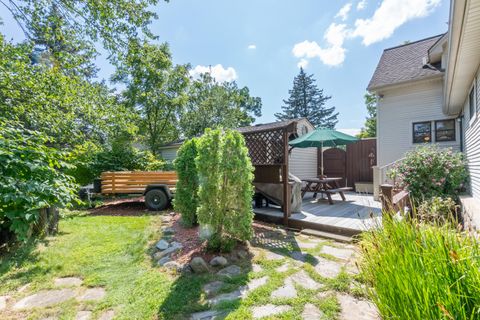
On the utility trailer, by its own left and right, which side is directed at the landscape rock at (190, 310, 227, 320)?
left

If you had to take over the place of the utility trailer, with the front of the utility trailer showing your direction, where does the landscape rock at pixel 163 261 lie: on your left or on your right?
on your left

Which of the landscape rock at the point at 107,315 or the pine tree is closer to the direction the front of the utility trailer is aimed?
the landscape rock

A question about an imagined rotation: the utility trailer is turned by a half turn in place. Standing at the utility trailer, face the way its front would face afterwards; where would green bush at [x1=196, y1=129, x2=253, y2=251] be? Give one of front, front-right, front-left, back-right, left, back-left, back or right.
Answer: right

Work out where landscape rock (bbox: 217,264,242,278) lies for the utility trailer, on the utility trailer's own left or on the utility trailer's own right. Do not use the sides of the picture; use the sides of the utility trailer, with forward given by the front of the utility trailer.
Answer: on the utility trailer's own left

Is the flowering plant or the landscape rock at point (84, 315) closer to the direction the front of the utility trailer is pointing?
the landscape rock

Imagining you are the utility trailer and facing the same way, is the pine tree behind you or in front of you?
behind

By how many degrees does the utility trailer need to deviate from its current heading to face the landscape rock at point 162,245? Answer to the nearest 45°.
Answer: approximately 90° to its left

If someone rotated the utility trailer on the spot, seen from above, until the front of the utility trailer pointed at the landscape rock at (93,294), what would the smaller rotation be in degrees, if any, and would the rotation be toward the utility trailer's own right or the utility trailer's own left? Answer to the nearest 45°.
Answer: approximately 90° to the utility trailer's own left

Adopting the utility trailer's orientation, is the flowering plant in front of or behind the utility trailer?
behind

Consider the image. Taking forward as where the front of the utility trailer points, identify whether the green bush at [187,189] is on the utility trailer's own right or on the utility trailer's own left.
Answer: on the utility trailer's own left

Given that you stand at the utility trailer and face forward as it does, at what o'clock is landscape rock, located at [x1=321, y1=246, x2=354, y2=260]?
The landscape rock is roughly at 8 o'clock from the utility trailer.

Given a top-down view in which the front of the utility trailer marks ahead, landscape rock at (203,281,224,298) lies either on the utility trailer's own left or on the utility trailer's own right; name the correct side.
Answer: on the utility trailer's own left

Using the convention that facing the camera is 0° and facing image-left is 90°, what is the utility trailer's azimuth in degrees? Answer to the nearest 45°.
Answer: approximately 90°

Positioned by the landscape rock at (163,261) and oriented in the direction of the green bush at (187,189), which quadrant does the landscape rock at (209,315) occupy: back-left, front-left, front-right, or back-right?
back-right
